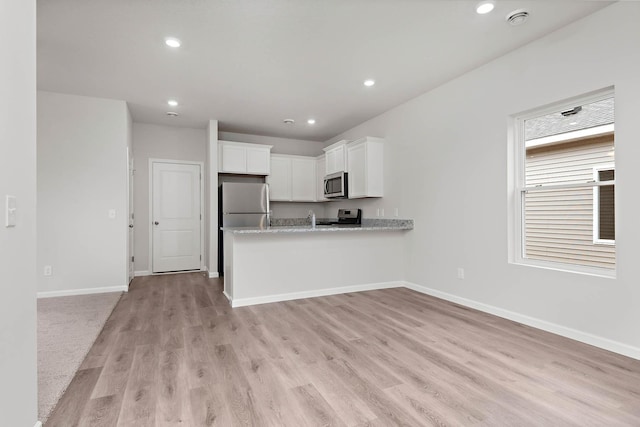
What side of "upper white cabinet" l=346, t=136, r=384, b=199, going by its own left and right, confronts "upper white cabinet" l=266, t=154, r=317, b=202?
right

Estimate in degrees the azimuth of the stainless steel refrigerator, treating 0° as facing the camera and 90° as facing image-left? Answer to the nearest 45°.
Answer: approximately 0°

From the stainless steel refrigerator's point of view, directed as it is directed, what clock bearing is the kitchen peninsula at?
The kitchen peninsula is roughly at 11 o'clock from the stainless steel refrigerator.

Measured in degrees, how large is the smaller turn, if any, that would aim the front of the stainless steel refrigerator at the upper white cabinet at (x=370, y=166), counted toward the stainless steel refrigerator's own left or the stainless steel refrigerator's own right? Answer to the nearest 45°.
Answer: approximately 45° to the stainless steel refrigerator's own left

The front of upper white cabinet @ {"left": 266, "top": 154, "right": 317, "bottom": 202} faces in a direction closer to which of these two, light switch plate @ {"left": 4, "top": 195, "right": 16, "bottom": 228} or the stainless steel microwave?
the light switch plate

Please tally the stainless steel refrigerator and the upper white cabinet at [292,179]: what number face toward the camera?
2

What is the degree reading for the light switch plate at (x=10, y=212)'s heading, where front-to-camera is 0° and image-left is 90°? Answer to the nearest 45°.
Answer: approximately 315°

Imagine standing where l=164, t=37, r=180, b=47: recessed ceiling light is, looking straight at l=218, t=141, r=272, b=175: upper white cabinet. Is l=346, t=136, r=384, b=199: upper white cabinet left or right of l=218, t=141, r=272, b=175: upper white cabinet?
right
